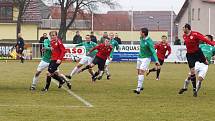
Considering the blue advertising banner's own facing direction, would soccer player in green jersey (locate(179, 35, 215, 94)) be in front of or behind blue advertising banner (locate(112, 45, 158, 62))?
in front

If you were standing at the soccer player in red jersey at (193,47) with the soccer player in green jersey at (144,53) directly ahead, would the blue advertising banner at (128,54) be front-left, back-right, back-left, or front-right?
front-right

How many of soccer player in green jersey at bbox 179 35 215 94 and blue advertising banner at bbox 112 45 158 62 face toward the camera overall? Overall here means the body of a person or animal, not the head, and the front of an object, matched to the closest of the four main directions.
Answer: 1

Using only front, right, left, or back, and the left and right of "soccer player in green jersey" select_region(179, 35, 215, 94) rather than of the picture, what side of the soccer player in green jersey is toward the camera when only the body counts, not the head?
left

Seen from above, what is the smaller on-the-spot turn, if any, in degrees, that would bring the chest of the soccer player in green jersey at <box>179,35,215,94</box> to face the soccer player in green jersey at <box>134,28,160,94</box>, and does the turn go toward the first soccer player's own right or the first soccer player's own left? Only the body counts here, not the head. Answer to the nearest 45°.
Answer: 0° — they already face them

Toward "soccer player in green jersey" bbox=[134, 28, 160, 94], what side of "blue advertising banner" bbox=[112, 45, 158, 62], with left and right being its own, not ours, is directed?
front

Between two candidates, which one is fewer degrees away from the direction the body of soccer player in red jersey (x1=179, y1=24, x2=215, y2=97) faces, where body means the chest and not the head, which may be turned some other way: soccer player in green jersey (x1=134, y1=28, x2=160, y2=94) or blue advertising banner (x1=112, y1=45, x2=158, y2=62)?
the soccer player in green jersey

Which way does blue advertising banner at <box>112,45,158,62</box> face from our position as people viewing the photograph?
facing the viewer

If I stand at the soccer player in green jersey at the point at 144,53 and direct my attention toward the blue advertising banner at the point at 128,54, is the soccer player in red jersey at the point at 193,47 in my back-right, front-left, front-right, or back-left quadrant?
back-right

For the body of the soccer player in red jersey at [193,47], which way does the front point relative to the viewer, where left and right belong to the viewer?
facing the viewer and to the left of the viewer

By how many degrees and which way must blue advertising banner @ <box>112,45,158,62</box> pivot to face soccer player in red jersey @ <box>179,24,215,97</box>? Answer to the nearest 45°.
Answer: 0° — it already faces them

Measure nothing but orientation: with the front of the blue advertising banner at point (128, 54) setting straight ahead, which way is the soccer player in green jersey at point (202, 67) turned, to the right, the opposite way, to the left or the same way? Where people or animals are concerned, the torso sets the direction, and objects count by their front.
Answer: to the right
